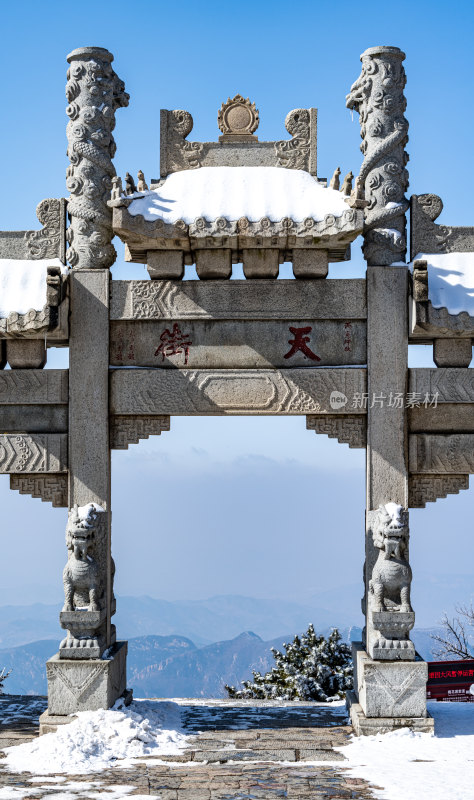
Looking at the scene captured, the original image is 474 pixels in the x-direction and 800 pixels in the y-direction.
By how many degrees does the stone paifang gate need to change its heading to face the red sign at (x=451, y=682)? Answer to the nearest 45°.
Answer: approximately 135° to its left

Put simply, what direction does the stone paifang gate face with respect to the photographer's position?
facing the viewer

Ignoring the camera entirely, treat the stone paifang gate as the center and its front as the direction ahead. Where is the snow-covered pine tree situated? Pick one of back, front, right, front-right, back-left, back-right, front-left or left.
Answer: back
